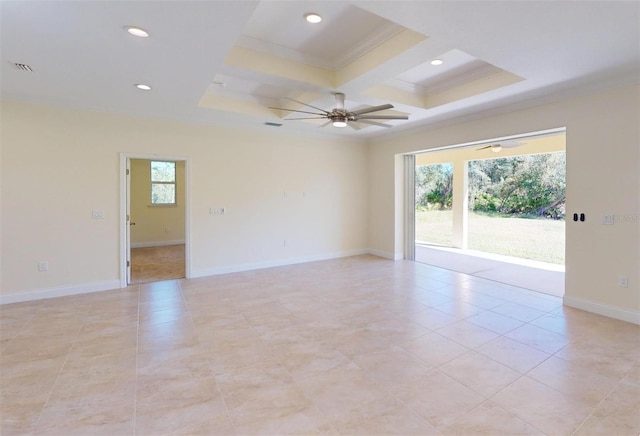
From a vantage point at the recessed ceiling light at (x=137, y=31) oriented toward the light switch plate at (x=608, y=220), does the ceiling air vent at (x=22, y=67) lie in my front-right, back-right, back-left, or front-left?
back-left

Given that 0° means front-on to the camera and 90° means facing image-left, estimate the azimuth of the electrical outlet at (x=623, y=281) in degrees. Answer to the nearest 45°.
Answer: approximately 0°

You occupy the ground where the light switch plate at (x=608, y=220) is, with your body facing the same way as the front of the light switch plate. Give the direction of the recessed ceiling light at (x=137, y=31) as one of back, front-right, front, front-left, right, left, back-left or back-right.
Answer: front-right

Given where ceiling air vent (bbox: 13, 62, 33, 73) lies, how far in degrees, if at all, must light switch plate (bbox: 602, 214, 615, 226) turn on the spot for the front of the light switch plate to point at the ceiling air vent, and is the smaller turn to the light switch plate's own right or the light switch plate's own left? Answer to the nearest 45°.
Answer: approximately 45° to the light switch plate's own right

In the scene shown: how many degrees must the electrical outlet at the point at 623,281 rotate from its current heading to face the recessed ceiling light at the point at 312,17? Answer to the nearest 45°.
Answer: approximately 45° to its right

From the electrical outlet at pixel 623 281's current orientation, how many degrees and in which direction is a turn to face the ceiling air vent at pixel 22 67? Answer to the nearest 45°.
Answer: approximately 45° to its right

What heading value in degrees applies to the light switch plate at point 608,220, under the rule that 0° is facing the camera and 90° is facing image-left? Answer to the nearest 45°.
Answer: approximately 0°

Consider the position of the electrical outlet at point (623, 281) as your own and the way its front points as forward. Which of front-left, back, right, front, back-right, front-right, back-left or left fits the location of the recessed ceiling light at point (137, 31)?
front-right
